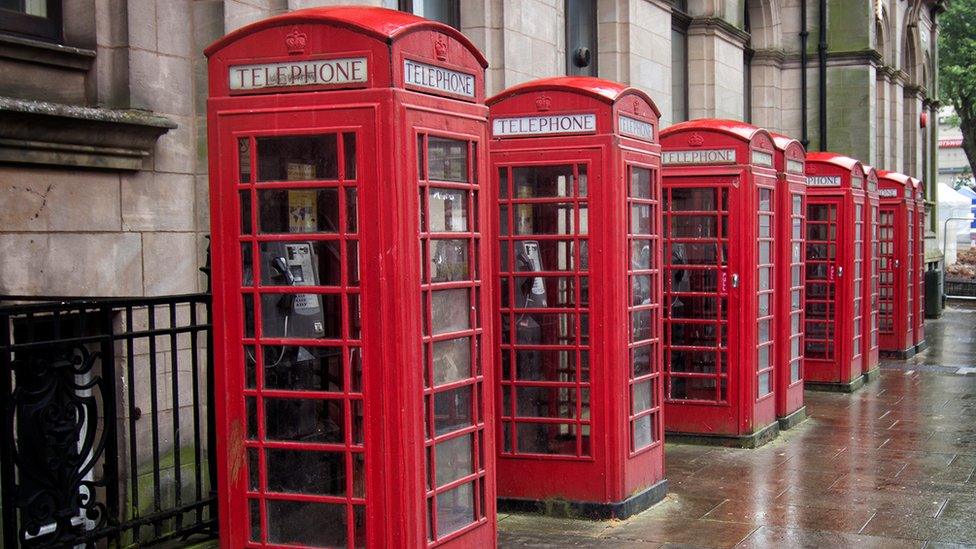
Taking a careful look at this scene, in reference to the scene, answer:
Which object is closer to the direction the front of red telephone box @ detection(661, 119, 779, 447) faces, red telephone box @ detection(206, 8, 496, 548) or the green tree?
the red telephone box

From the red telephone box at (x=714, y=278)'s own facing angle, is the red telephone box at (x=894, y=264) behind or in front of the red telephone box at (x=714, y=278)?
behind

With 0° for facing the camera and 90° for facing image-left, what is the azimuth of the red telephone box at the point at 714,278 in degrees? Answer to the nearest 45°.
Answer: approximately 45°

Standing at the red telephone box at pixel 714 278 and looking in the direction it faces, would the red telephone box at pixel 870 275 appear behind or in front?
behind

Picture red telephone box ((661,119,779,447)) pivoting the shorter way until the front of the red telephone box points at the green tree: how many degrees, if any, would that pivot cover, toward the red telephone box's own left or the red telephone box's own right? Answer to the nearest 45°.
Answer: approximately 135° to the red telephone box's own right

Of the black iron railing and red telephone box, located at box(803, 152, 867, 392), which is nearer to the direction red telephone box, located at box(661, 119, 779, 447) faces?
the black iron railing
